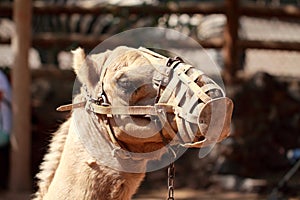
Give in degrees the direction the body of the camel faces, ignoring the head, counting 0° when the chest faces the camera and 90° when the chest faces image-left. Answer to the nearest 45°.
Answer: approximately 270°
